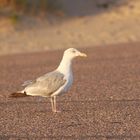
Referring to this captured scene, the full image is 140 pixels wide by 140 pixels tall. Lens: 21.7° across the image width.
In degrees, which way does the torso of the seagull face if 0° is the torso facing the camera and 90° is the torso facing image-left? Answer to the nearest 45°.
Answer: approximately 270°
